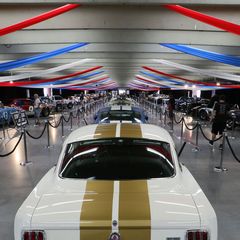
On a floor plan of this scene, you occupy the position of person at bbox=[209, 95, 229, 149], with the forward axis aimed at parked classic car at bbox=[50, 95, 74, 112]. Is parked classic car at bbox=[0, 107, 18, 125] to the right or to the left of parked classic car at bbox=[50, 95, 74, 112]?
left

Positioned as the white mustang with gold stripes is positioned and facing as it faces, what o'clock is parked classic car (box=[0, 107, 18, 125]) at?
The parked classic car is roughly at 11 o'clock from the white mustang with gold stripes.

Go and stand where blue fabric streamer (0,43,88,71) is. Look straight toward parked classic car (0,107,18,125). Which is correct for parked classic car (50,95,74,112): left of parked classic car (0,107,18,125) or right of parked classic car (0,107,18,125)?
right

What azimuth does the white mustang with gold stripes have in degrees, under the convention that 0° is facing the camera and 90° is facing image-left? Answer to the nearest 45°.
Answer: approximately 180°

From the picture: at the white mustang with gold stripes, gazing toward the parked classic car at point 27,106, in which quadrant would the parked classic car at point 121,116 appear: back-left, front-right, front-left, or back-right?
front-right

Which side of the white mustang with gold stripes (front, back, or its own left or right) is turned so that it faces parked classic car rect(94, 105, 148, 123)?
front

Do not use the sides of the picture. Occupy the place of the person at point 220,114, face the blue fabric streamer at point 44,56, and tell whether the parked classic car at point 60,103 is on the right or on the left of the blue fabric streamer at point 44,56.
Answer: right

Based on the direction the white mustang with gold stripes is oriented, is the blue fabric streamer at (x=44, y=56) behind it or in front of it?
in front

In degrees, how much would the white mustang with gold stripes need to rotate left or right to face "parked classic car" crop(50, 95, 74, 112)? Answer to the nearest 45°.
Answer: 0° — it already faces it

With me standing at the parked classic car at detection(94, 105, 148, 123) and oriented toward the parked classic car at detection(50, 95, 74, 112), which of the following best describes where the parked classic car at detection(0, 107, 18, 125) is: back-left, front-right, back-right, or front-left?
front-left

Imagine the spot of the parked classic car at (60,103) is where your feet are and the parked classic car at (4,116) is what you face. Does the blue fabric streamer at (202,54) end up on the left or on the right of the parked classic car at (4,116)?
left
